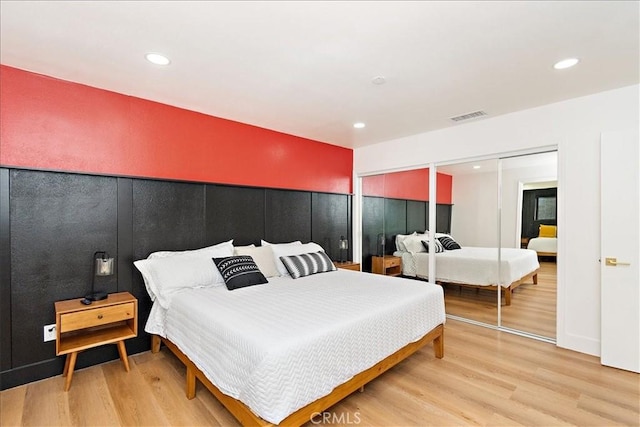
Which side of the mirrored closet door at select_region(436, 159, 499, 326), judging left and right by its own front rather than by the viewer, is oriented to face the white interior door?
left

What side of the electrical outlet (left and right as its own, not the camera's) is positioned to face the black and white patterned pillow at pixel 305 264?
left

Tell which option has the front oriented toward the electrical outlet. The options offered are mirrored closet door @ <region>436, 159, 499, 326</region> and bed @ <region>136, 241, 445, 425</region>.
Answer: the mirrored closet door

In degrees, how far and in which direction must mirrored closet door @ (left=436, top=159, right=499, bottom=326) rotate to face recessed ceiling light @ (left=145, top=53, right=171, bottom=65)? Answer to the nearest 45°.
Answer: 0° — it already faces it

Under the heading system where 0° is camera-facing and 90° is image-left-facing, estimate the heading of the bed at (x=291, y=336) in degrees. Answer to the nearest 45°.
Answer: approximately 315°

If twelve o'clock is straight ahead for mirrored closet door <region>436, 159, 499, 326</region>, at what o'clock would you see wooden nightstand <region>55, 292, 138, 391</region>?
The wooden nightstand is roughly at 12 o'clock from the mirrored closet door.

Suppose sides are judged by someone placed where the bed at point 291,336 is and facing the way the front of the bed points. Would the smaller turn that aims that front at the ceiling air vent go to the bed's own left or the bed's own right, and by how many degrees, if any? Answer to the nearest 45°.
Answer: approximately 90° to the bed's own left

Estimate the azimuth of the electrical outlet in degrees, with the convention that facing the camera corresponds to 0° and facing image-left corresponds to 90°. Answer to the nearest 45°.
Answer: approximately 0°

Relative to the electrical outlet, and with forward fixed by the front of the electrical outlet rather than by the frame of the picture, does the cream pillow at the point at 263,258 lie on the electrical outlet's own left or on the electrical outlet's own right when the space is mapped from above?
on the electrical outlet's own left

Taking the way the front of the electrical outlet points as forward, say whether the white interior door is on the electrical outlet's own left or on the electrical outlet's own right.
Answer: on the electrical outlet's own left
